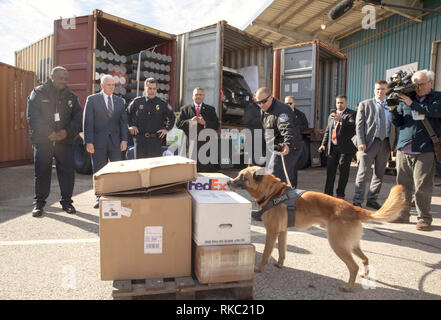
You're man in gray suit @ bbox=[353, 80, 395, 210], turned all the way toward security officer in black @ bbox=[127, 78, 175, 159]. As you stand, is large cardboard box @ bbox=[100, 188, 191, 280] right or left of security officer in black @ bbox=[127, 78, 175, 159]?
left

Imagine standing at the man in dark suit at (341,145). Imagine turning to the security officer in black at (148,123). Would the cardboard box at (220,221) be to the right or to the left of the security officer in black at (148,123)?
left

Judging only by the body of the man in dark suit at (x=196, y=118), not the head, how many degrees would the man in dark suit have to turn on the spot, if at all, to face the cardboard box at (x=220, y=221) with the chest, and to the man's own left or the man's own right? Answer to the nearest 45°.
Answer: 0° — they already face it

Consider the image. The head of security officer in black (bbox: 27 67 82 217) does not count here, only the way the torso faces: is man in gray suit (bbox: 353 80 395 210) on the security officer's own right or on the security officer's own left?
on the security officer's own left

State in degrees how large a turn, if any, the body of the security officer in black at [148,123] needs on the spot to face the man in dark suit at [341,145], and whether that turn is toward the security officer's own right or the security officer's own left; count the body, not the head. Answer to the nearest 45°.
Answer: approximately 90° to the security officer's own left

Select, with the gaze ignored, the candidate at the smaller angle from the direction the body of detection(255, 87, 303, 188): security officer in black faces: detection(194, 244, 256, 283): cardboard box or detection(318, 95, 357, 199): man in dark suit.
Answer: the cardboard box
